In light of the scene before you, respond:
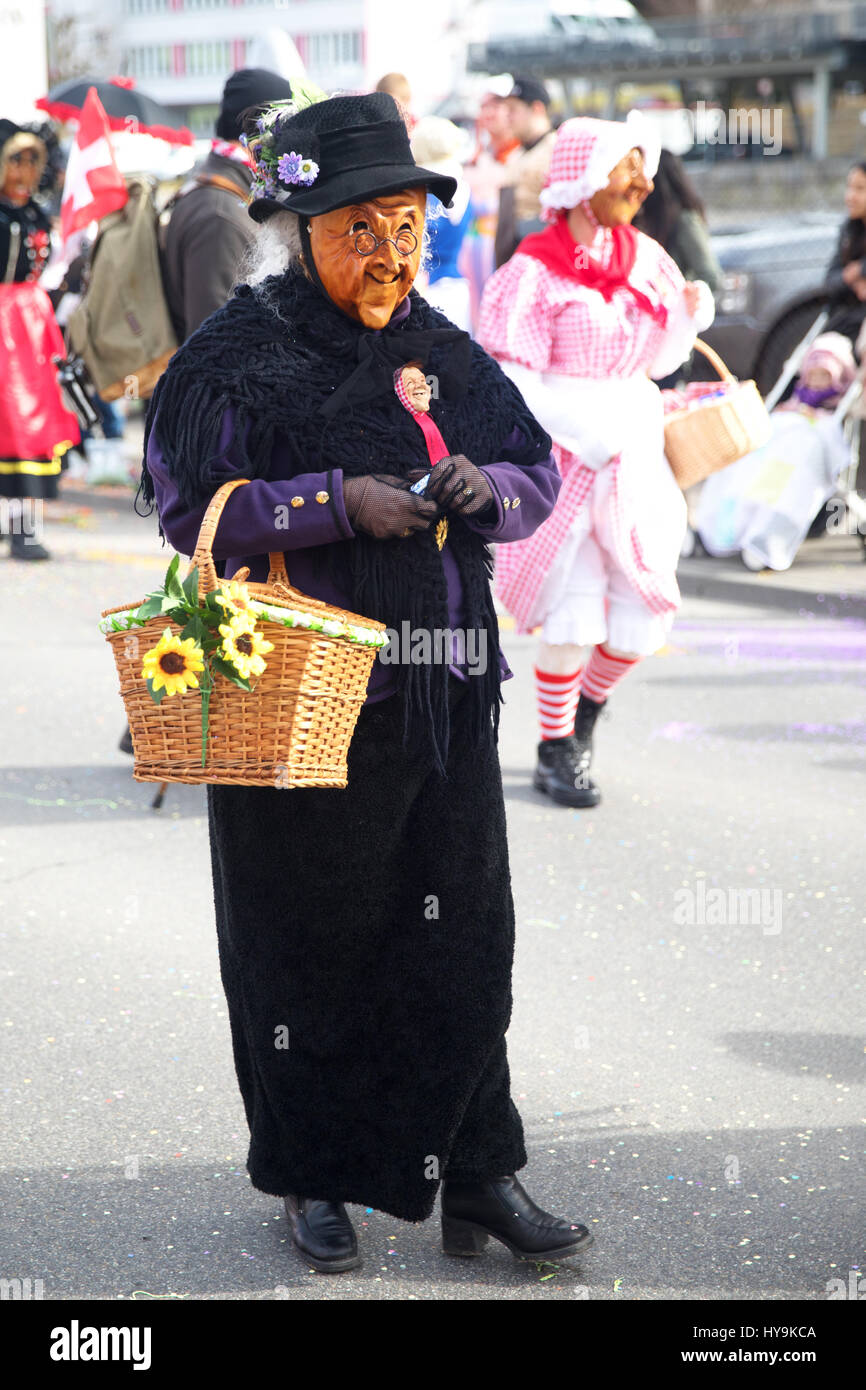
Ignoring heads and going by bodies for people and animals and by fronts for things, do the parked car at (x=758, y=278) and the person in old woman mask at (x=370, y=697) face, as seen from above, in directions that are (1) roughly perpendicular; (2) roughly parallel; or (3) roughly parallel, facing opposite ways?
roughly perpendicular

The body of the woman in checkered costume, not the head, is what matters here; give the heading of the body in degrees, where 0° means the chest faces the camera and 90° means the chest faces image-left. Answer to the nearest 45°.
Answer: approximately 315°

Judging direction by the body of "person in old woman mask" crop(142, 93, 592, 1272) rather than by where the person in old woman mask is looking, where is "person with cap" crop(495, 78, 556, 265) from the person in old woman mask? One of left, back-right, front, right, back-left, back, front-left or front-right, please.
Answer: back-left

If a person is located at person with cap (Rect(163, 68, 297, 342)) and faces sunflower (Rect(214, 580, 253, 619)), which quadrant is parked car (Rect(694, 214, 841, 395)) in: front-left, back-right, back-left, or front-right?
back-left

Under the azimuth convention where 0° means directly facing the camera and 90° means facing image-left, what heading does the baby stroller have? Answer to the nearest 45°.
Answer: approximately 45°

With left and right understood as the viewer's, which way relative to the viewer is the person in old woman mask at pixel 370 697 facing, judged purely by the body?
facing the viewer and to the right of the viewer

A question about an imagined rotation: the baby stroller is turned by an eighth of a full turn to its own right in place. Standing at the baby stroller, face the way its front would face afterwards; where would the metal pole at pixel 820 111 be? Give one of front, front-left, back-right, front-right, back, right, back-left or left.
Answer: right

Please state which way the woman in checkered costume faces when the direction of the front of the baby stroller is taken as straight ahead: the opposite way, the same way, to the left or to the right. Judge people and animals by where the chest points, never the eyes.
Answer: to the left

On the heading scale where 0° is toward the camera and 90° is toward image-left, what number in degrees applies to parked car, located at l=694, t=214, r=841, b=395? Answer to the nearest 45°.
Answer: approximately 45°

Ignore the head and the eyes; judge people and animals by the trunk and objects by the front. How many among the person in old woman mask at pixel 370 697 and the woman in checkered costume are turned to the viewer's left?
0

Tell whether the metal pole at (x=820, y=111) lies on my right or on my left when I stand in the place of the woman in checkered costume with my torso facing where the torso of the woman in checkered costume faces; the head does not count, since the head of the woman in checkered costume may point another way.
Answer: on my left

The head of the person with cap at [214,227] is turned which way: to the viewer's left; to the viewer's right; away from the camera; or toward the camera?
away from the camera

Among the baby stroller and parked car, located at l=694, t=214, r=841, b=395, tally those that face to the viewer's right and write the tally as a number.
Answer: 0

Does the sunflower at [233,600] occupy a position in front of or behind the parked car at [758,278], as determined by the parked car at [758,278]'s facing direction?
in front
